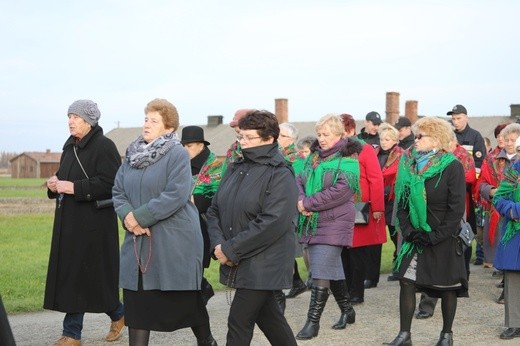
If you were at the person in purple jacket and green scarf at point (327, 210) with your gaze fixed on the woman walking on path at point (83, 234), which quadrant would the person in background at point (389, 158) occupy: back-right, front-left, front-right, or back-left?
back-right

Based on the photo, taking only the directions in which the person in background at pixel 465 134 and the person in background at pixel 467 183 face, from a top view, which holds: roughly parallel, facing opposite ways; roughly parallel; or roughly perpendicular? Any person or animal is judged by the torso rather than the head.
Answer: roughly parallel

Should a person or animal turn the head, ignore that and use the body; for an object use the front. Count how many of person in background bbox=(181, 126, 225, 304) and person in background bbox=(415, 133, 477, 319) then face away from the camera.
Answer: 0

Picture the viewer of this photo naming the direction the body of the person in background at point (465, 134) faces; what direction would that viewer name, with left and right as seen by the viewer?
facing the viewer and to the left of the viewer

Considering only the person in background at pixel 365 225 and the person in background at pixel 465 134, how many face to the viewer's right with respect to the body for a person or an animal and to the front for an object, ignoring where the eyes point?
0

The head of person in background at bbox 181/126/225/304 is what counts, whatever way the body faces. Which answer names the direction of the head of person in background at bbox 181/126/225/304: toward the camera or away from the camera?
toward the camera

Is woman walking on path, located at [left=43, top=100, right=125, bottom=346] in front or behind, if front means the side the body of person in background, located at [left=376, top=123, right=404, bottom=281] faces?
in front

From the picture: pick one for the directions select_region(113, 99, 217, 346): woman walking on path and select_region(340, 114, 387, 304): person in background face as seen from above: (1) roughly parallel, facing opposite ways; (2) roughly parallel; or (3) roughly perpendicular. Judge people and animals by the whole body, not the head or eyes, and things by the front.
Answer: roughly parallel

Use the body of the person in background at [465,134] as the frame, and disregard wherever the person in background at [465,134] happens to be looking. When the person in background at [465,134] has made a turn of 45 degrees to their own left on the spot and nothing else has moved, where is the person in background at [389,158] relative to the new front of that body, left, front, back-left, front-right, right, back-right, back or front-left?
front-right

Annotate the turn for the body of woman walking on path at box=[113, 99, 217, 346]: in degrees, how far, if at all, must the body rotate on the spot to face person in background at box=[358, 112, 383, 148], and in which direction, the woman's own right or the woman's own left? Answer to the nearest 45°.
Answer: approximately 180°

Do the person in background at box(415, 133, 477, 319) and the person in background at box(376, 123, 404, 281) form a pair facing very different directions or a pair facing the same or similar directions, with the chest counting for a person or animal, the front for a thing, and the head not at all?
same or similar directions

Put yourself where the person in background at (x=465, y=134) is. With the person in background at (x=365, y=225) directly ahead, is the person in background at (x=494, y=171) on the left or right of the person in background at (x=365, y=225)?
left
